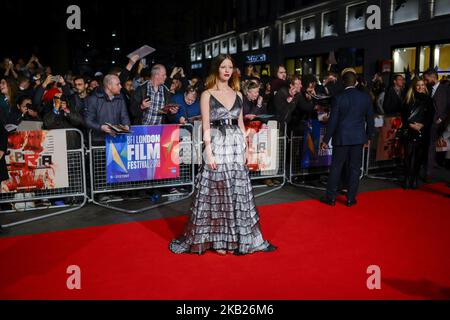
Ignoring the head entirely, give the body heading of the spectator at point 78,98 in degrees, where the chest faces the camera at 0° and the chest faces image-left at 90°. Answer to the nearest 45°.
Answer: approximately 0°

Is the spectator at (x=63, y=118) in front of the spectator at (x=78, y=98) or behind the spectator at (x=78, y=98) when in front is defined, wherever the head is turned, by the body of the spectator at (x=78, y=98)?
in front

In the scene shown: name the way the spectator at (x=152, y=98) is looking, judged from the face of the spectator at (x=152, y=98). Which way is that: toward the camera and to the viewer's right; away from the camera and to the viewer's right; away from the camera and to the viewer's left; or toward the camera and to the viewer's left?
toward the camera and to the viewer's right

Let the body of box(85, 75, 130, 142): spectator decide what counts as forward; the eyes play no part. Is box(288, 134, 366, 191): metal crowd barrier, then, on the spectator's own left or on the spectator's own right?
on the spectator's own left

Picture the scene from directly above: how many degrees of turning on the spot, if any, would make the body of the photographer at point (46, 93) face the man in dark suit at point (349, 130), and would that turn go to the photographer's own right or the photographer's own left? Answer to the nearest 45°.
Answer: approximately 45° to the photographer's own left

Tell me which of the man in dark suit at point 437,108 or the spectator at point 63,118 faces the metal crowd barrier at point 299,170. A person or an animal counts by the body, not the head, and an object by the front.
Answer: the man in dark suit at point 437,108

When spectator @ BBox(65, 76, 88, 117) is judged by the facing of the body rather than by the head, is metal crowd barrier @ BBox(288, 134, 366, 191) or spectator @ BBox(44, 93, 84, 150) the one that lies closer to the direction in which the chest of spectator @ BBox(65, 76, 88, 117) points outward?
the spectator
